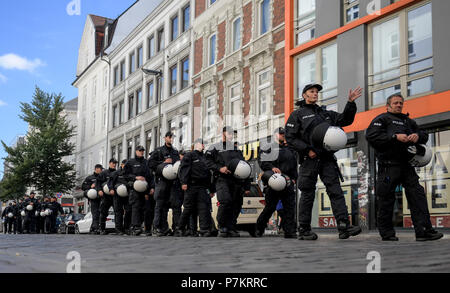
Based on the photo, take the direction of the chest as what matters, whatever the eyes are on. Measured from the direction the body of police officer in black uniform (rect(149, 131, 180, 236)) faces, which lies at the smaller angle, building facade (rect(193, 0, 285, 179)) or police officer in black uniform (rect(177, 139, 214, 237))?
the police officer in black uniform

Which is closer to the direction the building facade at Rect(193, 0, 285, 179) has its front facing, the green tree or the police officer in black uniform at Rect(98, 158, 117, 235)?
the police officer in black uniform

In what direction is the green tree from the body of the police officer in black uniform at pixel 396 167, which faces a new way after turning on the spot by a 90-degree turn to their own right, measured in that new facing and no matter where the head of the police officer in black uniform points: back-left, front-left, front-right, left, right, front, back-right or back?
right

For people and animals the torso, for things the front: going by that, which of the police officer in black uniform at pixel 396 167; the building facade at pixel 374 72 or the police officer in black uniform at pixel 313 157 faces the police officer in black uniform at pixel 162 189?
the building facade

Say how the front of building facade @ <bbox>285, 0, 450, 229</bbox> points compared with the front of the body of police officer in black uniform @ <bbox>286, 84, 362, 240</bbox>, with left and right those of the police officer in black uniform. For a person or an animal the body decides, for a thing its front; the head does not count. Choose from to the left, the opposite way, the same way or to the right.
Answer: to the right

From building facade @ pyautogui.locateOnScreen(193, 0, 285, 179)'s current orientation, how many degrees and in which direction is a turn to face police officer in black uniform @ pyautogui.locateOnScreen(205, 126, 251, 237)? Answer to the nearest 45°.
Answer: approximately 45° to its left

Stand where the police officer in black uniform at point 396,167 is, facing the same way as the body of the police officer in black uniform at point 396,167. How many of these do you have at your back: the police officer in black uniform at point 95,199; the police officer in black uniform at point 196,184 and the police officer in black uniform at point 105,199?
3

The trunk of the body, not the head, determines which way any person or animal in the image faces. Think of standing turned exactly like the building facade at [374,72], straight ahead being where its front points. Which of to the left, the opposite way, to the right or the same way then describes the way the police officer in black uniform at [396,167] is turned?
to the left

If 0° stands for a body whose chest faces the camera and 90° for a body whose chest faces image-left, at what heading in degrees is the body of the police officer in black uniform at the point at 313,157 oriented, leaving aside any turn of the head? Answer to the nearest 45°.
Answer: approximately 315°

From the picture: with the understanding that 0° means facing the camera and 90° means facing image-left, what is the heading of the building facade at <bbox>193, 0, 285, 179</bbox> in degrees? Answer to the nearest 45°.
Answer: approximately 45°

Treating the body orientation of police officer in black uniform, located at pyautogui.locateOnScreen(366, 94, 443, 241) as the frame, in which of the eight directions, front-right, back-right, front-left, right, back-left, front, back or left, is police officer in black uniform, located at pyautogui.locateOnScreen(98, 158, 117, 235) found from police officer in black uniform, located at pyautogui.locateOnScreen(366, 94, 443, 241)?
back
